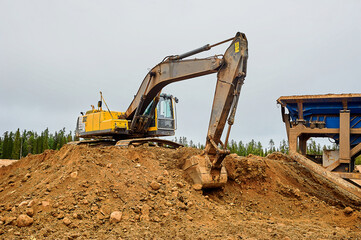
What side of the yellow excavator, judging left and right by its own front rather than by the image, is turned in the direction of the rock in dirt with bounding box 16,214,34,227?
right

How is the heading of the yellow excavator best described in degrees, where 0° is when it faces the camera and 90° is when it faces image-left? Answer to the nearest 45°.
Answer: approximately 315°

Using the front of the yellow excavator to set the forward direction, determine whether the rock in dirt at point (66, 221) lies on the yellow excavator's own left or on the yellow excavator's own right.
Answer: on the yellow excavator's own right

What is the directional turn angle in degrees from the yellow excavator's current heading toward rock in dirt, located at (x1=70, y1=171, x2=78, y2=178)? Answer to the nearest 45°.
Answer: approximately 90° to its right

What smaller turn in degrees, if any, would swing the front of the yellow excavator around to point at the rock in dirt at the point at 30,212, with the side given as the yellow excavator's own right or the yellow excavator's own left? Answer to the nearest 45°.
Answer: approximately 90° to the yellow excavator's own right
